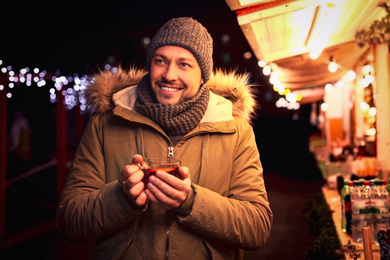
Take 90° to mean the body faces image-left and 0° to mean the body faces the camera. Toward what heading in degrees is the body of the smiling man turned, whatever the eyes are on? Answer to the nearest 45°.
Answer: approximately 0°

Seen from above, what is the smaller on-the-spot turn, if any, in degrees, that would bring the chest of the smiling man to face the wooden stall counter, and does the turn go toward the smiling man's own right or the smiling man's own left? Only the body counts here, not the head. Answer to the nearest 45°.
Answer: approximately 135° to the smiling man's own left

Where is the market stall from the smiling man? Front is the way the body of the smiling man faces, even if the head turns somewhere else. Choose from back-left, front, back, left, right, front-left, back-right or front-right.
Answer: back-left

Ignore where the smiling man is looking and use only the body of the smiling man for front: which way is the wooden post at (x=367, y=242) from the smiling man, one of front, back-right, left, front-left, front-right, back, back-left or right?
left

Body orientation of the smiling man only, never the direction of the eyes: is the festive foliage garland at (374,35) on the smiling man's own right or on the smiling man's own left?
on the smiling man's own left
